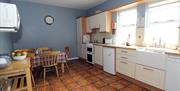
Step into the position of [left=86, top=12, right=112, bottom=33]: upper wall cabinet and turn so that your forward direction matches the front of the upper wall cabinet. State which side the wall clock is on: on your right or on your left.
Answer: on your right

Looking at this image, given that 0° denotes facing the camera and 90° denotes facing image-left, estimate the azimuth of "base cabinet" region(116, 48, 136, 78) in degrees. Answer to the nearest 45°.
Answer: approximately 45°

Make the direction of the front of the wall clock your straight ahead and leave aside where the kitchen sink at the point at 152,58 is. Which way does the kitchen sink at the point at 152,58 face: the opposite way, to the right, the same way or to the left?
to the right

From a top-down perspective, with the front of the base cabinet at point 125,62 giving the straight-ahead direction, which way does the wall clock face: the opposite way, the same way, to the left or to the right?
to the left

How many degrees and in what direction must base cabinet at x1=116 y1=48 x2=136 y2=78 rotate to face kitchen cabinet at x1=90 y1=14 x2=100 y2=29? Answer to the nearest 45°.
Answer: approximately 90° to its right

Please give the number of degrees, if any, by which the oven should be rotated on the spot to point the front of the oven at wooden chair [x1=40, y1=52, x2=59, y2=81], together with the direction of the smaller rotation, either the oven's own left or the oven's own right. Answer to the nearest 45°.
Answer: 0° — it already faces it

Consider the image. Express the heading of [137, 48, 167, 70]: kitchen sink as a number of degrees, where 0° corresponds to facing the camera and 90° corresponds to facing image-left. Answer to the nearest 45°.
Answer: approximately 45°

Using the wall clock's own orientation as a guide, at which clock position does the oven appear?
The oven is roughly at 10 o'clock from the wall clock.

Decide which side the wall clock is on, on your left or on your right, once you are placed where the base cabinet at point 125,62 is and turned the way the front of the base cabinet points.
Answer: on your right

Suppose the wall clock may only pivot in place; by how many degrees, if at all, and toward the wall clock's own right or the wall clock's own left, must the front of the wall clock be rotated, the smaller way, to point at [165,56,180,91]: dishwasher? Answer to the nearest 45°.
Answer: approximately 45° to the wall clock's own left

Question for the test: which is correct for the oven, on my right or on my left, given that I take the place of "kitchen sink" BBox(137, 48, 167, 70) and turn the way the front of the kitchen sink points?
on my right

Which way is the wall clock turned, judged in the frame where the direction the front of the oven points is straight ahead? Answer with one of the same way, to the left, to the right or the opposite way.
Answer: to the left
